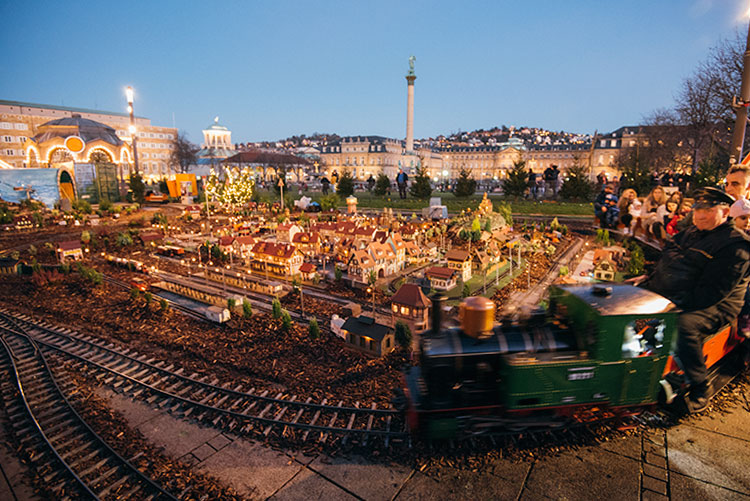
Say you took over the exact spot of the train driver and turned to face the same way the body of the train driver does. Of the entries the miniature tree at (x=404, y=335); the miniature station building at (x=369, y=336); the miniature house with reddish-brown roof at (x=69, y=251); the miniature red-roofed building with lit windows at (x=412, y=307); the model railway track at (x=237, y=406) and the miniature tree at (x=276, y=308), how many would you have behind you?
0

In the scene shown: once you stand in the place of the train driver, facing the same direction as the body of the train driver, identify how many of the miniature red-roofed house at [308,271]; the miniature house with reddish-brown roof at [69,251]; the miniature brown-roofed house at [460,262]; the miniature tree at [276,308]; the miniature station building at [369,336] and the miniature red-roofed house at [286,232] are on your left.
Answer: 0

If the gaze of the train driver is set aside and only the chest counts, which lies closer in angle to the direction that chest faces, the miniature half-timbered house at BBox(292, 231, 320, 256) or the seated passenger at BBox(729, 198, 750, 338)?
the miniature half-timbered house

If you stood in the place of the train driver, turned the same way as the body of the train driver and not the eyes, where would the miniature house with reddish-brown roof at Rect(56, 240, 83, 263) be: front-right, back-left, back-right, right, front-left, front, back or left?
front-right

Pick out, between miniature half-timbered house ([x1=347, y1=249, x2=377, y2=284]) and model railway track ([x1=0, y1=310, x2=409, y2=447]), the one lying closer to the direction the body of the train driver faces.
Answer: the model railway track

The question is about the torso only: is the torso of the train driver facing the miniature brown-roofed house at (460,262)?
no

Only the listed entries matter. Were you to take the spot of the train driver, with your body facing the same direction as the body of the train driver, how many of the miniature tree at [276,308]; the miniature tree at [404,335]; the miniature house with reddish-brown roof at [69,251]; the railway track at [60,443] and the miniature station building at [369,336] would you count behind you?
0

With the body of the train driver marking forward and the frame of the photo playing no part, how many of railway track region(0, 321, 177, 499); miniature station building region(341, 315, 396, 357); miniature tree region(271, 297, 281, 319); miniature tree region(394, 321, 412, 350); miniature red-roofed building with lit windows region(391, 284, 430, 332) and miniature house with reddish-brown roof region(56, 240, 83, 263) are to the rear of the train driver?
0

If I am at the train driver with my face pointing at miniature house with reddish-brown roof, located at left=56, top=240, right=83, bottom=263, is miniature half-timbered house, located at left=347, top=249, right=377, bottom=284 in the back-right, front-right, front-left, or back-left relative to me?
front-right

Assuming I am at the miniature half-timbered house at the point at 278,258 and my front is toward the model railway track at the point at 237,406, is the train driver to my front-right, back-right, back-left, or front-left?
front-left

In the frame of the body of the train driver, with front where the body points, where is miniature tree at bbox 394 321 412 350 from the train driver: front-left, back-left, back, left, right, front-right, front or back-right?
front-right

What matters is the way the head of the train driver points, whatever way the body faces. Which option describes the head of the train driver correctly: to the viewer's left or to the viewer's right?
to the viewer's left

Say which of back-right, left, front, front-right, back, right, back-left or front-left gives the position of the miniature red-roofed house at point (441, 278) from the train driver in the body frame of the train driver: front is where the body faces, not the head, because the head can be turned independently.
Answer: right

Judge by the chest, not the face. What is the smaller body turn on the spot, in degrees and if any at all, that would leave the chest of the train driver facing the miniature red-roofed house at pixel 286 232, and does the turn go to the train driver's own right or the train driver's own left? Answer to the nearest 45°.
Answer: approximately 45° to the train driver's own right

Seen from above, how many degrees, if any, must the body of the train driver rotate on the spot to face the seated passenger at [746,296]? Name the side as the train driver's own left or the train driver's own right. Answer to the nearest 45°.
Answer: approximately 180°
